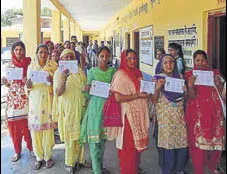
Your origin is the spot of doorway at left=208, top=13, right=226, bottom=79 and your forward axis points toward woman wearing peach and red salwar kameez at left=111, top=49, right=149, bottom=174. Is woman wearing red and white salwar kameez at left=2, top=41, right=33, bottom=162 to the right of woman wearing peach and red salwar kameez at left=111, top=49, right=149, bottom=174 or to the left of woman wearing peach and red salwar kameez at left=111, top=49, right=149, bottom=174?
right

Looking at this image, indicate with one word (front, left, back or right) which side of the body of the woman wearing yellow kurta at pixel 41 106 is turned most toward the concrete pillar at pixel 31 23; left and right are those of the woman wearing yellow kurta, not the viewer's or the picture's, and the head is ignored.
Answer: back

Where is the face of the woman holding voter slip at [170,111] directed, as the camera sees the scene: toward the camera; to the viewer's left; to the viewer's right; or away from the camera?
toward the camera

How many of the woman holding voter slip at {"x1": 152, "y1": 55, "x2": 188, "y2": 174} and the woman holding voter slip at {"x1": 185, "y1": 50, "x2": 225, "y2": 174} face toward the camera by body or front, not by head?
2

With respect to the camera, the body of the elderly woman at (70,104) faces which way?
toward the camera

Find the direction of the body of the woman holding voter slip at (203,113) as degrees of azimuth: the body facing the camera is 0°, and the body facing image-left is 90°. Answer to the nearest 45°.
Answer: approximately 0°

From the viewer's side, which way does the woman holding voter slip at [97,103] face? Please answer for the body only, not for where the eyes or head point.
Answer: toward the camera

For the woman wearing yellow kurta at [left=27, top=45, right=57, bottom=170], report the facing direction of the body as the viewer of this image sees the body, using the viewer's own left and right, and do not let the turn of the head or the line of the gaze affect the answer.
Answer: facing the viewer

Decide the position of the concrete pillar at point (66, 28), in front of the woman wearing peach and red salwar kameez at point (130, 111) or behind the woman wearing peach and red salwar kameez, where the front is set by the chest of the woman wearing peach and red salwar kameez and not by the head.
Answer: behind

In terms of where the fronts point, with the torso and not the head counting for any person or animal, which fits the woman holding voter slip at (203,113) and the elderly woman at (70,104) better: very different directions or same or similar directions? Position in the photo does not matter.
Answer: same or similar directions

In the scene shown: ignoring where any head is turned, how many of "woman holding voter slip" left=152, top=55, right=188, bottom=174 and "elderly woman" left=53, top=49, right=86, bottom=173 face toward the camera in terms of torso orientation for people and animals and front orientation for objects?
2
